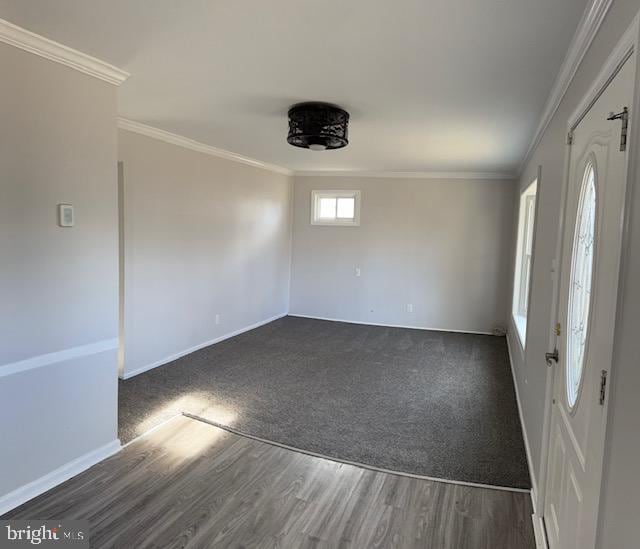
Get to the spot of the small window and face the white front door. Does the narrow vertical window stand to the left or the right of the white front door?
left

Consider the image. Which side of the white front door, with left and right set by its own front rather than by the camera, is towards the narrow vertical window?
right

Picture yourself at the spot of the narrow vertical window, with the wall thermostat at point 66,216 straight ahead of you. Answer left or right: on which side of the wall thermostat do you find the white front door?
left

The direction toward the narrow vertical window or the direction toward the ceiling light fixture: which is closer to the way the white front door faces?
the ceiling light fixture

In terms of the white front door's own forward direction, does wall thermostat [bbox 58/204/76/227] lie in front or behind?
in front

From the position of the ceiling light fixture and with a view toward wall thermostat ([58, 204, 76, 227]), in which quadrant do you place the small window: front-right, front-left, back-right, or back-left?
back-right

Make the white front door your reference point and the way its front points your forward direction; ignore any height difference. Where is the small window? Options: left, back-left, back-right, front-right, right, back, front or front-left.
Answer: front-right

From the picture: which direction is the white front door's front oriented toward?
to the viewer's left

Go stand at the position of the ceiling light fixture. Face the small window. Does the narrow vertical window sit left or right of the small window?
right

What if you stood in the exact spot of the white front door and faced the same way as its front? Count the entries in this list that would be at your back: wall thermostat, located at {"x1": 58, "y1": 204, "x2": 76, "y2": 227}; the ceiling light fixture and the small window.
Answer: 0
